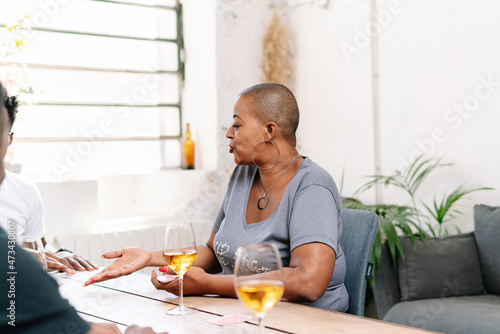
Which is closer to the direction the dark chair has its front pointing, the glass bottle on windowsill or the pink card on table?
the pink card on table

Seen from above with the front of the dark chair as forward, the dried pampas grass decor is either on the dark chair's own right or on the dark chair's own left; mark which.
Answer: on the dark chair's own right

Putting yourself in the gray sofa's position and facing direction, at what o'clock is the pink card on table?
The pink card on table is roughly at 11 o'clock from the gray sofa.

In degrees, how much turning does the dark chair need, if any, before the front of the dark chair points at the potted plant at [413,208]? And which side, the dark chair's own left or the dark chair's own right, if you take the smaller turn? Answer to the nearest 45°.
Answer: approximately 135° to the dark chair's own right

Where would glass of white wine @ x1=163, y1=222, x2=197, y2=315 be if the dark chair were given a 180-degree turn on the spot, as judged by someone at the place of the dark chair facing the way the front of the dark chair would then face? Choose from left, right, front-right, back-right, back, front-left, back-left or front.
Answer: back

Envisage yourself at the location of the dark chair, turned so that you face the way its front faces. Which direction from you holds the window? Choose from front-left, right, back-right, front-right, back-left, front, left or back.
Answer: right

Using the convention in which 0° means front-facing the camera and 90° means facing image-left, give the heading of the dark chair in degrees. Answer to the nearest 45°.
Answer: approximately 45°

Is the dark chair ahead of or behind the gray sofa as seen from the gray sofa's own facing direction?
ahead

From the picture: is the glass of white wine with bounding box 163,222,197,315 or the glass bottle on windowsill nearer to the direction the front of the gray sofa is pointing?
the glass of white wine

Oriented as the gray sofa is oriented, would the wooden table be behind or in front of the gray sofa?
in front

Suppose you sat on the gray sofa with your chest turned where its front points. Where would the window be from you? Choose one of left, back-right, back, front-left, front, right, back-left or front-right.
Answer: front-right

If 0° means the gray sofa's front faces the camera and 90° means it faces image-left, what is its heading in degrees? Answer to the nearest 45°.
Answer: approximately 45°

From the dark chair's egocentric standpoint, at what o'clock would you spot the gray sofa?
The gray sofa is roughly at 5 o'clock from the dark chair.
